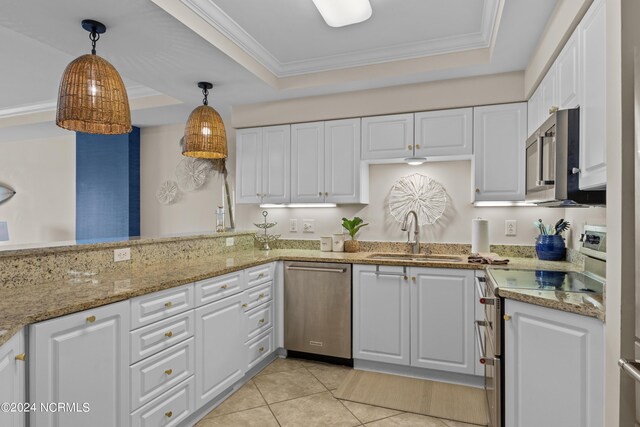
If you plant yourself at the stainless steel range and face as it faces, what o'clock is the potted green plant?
The potted green plant is roughly at 1 o'clock from the stainless steel range.

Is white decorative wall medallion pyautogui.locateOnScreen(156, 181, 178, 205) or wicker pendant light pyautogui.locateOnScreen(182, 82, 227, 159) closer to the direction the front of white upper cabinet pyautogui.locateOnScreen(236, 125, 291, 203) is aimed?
the wicker pendant light

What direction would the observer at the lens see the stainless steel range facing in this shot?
facing to the left of the viewer

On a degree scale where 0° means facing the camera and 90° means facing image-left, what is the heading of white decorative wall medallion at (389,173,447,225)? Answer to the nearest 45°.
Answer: approximately 0°

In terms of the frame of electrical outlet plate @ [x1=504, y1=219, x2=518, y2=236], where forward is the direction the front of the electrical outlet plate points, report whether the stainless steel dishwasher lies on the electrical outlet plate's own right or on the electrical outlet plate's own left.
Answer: on the electrical outlet plate's own right

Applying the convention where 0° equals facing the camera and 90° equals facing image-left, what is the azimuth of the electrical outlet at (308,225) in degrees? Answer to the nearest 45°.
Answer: approximately 0°

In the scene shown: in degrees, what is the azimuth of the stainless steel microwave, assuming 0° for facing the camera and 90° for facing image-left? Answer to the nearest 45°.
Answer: approximately 90°

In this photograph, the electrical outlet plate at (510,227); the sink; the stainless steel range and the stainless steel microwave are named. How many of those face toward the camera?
2

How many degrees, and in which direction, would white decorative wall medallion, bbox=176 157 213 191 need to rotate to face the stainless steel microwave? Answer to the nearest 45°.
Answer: approximately 45° to its left
